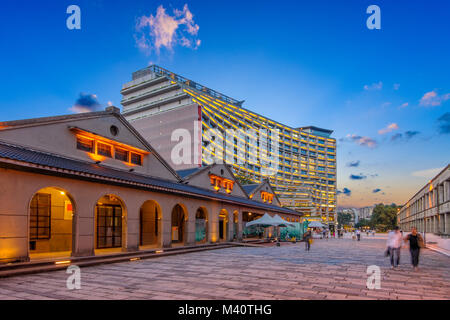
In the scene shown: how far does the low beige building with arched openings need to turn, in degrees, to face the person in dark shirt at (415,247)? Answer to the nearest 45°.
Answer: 0° — it already faces them

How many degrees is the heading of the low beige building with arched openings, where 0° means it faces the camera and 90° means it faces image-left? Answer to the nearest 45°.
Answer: approximately 315°

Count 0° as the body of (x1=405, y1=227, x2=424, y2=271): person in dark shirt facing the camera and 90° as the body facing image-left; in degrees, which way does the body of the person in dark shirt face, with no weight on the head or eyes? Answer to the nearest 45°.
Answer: approximately 0°

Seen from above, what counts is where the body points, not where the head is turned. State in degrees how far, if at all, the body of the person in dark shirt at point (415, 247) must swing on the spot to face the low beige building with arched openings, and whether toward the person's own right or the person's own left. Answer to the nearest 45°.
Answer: approximately 90° to the person's own right
